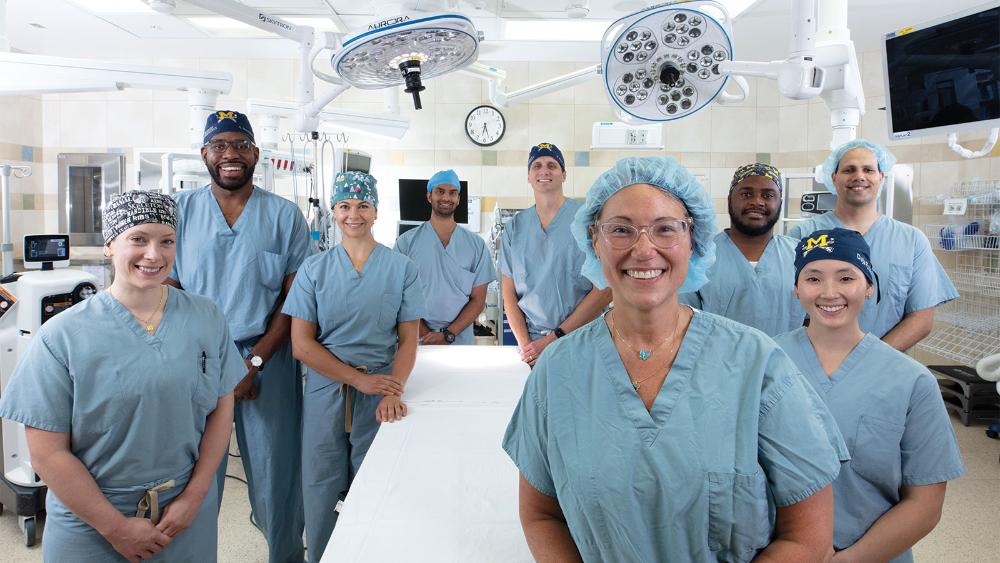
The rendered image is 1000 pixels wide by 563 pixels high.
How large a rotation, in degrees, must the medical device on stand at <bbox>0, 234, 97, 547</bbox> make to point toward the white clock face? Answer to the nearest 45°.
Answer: approximately 135° to its left

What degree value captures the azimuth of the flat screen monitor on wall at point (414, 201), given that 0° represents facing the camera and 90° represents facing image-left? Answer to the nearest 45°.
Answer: approximately 0°

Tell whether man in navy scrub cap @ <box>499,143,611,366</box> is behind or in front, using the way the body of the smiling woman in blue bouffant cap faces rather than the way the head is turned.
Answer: behind
